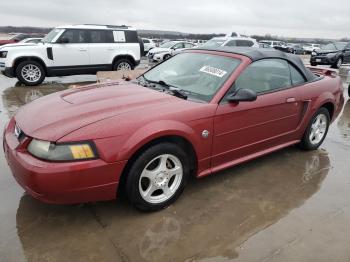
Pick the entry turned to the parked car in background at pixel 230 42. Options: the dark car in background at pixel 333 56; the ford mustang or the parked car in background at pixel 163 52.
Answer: the dark car in background

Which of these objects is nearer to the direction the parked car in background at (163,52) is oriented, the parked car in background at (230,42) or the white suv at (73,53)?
the white suv

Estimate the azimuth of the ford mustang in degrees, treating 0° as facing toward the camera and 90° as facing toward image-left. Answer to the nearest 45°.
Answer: approximately 45°

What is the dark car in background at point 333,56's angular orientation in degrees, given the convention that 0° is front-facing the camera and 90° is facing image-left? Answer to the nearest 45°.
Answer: approximately 45°

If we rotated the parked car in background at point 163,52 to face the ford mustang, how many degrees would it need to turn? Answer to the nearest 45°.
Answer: approximately 45° to its left

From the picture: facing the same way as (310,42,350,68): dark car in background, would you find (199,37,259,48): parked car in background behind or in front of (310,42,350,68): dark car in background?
in front

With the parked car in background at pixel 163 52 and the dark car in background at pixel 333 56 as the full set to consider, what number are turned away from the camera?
0

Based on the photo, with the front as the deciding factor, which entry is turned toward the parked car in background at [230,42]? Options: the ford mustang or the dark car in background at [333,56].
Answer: the dark car in background

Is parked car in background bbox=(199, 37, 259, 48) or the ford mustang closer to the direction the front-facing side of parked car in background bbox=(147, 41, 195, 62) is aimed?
the ford mustang

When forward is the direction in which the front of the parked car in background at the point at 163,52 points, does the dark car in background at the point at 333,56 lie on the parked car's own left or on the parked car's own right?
on the parked car's own left

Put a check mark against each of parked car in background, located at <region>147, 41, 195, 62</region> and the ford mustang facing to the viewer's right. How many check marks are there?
0
